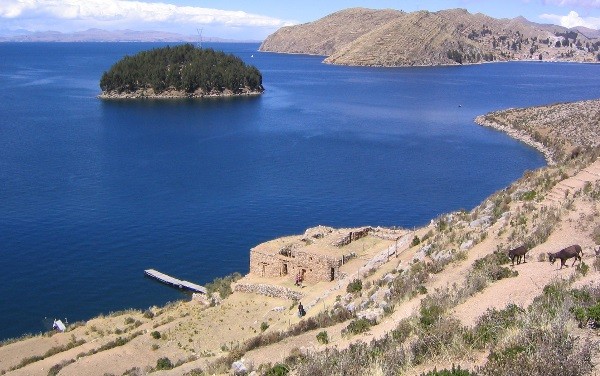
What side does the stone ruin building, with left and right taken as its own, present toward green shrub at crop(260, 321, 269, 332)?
front

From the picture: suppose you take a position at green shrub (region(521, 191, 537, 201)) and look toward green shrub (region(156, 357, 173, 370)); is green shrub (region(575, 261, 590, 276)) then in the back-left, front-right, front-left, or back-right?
front-left

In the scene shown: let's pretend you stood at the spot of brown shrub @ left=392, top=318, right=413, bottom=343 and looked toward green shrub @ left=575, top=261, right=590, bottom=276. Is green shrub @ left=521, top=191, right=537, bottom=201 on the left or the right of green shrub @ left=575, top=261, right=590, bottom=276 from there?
left

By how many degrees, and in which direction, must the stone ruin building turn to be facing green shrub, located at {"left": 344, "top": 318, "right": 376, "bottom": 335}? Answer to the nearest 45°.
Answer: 0° — it already faces it

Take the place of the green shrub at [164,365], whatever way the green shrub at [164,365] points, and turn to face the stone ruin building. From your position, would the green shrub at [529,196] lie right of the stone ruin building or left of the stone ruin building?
right

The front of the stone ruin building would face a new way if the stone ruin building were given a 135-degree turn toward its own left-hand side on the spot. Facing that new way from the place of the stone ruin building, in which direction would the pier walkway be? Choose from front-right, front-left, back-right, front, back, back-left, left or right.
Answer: left

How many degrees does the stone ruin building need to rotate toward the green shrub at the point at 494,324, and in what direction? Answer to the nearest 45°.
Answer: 0° — it already faces it

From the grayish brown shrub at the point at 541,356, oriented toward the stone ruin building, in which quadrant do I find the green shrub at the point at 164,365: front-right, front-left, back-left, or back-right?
front-left

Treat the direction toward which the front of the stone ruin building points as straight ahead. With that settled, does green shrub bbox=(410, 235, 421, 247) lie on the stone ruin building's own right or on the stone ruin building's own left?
on the stone ruin building's own left

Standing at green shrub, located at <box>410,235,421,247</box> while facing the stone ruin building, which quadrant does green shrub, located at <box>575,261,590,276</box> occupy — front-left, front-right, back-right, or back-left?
back-left

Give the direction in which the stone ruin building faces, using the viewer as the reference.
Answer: facing the viewer

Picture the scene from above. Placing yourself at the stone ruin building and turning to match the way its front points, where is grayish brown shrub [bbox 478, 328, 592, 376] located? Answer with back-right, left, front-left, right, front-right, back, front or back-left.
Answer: front

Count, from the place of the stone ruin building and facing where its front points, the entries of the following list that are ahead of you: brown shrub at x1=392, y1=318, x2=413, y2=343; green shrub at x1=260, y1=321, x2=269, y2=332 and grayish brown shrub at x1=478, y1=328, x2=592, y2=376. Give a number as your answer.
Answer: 3

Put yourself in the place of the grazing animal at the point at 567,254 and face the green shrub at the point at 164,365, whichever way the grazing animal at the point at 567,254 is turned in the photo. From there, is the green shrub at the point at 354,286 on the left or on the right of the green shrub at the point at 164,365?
right

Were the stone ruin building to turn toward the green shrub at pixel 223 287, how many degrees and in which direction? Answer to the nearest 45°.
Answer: approximately 90° to its right

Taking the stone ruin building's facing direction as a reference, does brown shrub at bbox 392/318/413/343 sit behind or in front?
in front
